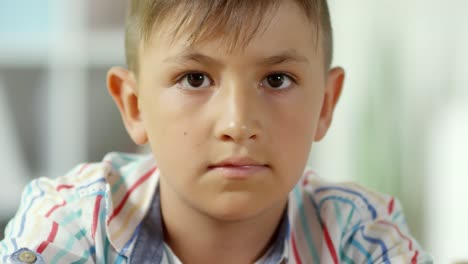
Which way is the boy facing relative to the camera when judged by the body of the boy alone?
toward the camera

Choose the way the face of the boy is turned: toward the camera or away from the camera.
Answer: toward the camera
